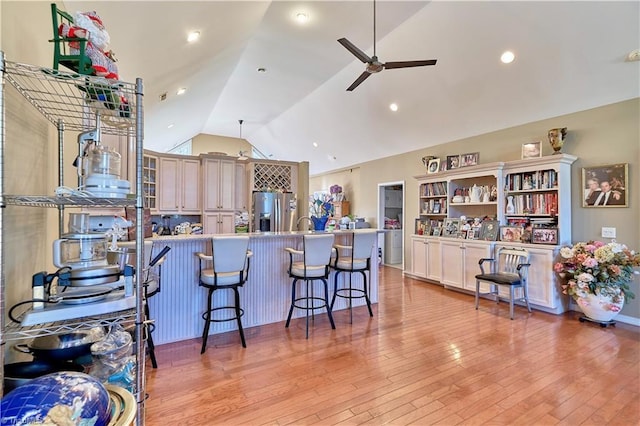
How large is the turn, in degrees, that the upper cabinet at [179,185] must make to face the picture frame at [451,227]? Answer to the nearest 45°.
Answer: approximately 45° to its left

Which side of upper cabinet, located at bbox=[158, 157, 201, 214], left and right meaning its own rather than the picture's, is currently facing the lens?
front

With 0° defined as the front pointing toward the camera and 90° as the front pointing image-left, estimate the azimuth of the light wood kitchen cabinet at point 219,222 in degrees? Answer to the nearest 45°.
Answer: approximately 0°

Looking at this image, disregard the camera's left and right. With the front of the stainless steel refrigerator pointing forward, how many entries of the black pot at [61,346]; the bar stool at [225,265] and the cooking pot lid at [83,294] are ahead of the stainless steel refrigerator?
3

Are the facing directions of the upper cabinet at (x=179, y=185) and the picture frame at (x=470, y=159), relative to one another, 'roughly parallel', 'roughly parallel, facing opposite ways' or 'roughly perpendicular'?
roughly perpendicular

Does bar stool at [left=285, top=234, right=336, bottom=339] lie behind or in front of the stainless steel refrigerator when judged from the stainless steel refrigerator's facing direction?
in front

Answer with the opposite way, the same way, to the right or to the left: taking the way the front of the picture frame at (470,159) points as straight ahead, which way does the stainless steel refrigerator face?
to the left

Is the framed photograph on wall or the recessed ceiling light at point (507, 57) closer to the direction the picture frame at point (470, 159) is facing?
the recessed ceiling light

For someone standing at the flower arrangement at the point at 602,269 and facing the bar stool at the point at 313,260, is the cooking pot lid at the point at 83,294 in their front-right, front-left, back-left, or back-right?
front-left

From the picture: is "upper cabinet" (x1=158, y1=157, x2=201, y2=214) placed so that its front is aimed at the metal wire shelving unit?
yes

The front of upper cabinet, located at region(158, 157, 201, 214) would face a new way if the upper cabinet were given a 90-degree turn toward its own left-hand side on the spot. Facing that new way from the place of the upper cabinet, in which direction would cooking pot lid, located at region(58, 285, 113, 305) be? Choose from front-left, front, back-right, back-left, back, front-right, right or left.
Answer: right

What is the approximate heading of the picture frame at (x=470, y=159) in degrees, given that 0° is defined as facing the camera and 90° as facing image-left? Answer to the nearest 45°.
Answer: approximately 45°

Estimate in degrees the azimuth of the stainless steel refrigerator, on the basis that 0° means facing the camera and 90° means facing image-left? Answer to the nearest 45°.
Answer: approximately 0°
